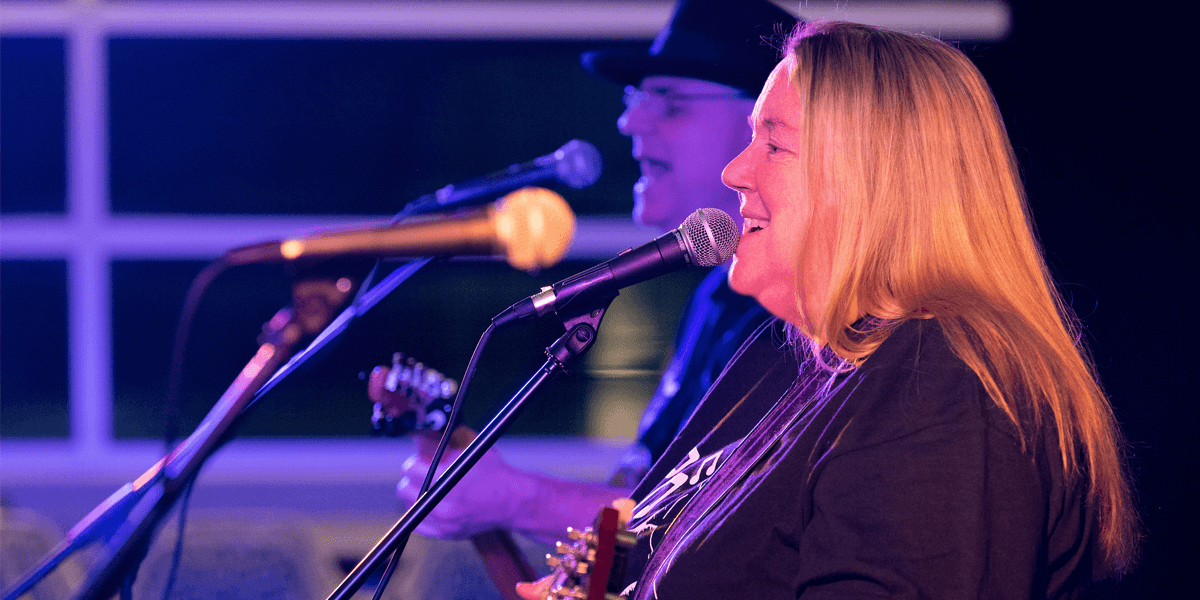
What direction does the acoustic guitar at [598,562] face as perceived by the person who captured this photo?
facing to the left of the viewer

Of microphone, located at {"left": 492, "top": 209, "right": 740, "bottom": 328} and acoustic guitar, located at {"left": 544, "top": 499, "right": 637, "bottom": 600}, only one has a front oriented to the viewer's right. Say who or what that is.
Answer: the microphone

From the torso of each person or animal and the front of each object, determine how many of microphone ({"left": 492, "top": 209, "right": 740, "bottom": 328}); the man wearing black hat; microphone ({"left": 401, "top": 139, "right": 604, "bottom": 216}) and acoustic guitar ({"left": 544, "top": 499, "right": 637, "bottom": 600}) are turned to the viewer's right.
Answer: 2

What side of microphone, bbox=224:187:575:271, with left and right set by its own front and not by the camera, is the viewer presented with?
right

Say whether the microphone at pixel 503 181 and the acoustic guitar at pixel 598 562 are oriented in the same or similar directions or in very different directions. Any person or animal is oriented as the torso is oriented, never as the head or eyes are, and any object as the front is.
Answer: very different directions

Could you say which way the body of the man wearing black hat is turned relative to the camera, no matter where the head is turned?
to the viewer's left

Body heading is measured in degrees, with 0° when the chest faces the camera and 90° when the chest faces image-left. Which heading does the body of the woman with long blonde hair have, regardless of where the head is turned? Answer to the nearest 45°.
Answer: approximately 90°

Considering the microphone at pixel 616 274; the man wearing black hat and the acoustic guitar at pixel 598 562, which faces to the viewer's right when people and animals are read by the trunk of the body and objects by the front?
the microphone

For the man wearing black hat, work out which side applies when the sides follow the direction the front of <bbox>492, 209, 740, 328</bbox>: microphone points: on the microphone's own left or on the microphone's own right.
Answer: on the microphone's own left

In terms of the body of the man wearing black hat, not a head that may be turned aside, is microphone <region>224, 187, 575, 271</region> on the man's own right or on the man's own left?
on the man's own left

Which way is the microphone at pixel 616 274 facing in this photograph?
to the viewer's right
